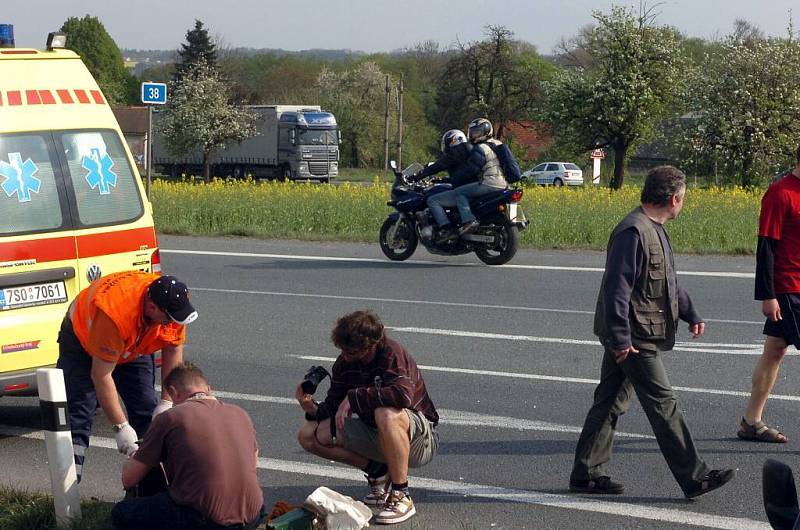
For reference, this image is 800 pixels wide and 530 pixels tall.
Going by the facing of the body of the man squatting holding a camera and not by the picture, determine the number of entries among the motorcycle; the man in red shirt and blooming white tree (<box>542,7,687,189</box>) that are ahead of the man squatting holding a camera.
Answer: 0

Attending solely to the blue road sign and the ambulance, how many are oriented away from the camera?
1

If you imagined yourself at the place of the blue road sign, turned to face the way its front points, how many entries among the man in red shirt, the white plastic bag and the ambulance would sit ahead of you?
3

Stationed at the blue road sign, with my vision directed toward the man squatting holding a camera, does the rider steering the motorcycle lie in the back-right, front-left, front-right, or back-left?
front-left

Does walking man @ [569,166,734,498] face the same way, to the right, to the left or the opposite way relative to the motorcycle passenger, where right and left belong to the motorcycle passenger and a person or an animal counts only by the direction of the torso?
the opposite way

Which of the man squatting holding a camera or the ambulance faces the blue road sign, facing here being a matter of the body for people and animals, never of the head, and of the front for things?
the ambulance

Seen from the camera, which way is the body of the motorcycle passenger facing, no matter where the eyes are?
to the viewer's left

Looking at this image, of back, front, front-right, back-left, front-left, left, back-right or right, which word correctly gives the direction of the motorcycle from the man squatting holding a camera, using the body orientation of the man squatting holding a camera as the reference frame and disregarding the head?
back-right

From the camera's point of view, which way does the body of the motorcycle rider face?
to the viewer's left

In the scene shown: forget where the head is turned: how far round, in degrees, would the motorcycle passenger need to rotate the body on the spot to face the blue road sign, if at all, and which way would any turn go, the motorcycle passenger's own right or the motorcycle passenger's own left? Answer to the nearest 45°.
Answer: approximately 45° to the motorcycle passenger's own right

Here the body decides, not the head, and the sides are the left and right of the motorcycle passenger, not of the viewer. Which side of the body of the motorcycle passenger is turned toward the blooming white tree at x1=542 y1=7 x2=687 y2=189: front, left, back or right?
right

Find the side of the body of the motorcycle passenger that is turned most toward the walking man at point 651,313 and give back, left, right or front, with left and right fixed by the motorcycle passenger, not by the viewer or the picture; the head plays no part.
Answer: left

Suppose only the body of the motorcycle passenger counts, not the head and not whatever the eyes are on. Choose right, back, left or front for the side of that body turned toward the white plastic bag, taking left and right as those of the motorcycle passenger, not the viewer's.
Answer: left

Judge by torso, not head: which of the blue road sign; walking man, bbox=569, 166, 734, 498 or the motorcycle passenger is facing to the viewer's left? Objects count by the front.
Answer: the motorcycle passenger

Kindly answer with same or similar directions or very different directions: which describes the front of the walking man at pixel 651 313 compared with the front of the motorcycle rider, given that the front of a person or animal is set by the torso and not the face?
very different directions

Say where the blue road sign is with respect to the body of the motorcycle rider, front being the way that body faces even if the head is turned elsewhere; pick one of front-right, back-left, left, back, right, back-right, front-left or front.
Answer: front-right

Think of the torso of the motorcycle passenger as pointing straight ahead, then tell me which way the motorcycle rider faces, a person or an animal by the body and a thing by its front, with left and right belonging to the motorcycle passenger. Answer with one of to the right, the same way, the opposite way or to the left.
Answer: the same way

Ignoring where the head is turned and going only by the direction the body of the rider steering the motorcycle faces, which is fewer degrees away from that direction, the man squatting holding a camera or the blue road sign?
the blue road sign

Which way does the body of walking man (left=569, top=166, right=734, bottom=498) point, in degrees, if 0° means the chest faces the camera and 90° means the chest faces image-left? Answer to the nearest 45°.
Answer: approximately 270°

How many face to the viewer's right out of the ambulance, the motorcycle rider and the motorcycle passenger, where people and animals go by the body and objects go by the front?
0

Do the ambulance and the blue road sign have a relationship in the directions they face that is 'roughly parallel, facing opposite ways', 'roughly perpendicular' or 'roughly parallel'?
roughly parallel, facing opposite ways
